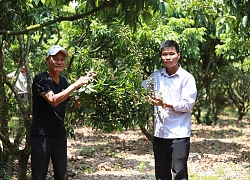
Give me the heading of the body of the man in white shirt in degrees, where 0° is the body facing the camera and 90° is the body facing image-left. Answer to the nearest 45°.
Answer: approximately 45°
